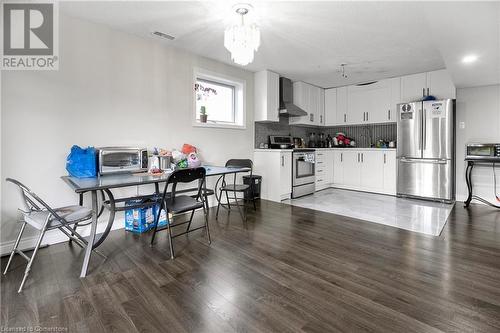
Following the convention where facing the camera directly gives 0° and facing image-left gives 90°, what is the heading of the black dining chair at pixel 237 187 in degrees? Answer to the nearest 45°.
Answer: approximately 45°

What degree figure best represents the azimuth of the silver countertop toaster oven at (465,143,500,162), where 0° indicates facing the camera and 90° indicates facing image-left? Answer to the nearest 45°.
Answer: approximately 0°

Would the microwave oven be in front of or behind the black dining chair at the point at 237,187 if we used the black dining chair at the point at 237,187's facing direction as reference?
in front

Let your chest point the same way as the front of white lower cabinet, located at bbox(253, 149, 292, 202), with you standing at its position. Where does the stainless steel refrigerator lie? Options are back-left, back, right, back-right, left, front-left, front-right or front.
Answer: front-left

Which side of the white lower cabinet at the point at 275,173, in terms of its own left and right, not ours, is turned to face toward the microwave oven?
right
